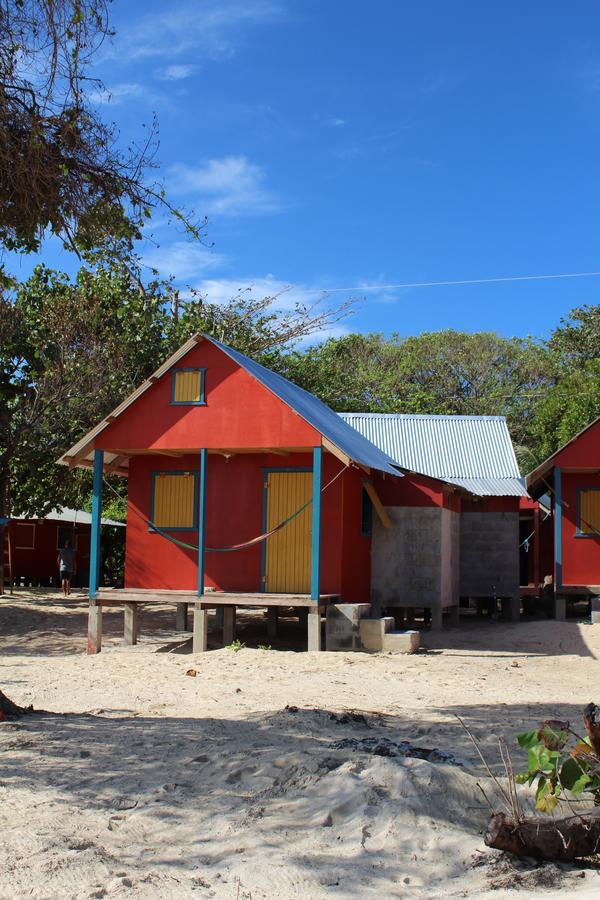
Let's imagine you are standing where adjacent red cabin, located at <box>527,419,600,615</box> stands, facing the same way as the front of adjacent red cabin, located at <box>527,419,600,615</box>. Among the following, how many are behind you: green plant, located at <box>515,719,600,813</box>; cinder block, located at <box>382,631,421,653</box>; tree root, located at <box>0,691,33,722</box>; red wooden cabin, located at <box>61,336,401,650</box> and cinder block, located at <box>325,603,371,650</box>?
0

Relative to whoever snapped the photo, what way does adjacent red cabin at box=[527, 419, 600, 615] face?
facing the viewer

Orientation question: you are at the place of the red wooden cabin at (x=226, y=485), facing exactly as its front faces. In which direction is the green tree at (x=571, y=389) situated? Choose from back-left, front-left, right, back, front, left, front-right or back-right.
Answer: back-left

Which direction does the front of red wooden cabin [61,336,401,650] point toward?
toward the camera

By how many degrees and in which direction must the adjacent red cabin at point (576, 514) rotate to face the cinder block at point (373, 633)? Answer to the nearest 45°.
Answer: approximately 45° to its right

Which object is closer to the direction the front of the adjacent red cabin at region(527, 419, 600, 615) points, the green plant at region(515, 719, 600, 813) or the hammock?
the green plant

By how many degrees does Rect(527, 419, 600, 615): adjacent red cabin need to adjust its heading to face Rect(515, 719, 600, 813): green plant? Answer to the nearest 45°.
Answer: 0° — it already faces it

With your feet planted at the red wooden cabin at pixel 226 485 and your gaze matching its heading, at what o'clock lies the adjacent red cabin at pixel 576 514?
The adjacent red cabin is roughly at 8 o'clock from the red wooden cabin.

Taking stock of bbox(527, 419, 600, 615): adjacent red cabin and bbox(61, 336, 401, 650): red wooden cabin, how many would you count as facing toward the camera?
2

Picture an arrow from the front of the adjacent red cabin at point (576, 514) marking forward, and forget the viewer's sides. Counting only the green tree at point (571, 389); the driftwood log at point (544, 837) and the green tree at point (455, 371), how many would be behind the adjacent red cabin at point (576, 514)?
2

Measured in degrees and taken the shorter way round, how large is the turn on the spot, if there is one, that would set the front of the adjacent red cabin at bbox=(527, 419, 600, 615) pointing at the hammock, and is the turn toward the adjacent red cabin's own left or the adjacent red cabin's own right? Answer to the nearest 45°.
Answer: approximately 45° to the adjacent red cabin's own right

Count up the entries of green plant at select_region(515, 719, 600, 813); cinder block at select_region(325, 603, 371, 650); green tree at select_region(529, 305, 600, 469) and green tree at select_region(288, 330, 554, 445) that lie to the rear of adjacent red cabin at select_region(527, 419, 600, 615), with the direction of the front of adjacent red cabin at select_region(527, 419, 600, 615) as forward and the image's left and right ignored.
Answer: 2

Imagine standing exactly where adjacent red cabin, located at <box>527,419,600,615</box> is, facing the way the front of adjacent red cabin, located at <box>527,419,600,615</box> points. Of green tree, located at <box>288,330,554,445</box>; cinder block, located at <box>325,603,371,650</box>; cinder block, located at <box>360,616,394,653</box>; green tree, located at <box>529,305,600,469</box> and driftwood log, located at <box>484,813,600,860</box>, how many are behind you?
2

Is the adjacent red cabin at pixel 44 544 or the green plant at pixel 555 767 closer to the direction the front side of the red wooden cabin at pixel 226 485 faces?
the green plant

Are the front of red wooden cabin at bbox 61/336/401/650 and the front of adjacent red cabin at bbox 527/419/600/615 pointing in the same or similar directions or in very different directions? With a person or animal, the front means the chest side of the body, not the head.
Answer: same or similar directions

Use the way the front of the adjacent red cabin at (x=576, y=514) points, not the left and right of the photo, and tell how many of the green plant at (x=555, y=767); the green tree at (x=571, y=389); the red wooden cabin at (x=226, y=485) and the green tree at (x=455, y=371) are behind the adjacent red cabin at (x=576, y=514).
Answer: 2

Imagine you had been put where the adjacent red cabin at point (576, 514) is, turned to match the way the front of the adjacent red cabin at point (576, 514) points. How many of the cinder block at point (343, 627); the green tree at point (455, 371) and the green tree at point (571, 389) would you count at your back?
2

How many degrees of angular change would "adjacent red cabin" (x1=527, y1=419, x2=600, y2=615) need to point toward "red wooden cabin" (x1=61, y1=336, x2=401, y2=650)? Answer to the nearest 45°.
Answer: approximately 45° to its right

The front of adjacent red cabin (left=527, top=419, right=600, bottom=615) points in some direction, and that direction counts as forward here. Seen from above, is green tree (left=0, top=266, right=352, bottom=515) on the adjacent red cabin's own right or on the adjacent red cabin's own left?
on the adjacent red cabin's own right
